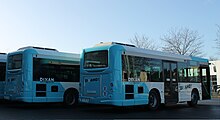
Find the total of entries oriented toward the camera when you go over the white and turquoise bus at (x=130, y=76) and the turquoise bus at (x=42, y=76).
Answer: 0

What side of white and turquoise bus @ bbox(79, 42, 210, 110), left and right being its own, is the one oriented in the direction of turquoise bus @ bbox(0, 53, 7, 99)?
left

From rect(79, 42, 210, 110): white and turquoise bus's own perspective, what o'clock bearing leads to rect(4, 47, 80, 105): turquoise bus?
The turquoise bus is roughly at 8 o'clock from the white and turquoise bus.

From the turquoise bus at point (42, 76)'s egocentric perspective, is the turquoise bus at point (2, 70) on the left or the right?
on its left

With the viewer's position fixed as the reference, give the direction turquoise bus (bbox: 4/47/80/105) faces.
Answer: facing away from the viewer and to the right of the viewer

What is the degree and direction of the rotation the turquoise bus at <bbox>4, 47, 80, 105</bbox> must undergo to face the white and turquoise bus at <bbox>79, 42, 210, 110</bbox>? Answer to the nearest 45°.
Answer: approximately 90° to its right

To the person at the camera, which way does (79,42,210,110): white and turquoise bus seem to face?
facing away from the viewer and to the right of the viewer
